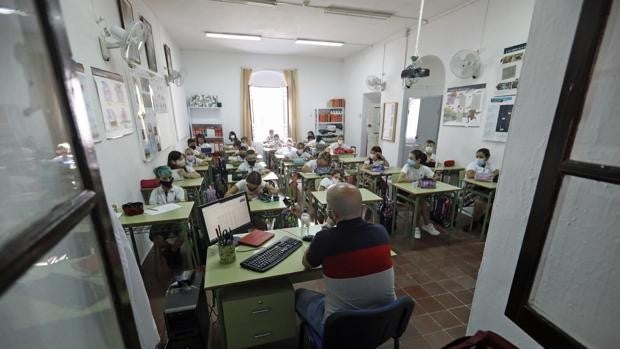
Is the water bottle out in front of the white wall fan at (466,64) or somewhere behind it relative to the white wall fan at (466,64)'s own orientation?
in front

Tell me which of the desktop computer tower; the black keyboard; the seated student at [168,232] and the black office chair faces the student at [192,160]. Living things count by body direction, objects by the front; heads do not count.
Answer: the black office chair

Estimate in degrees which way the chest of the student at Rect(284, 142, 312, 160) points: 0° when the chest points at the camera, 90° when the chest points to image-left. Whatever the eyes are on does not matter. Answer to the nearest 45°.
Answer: approximately 0°

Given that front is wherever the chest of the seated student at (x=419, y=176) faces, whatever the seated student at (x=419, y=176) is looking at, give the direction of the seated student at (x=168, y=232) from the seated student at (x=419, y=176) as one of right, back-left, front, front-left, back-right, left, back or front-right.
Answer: front-right

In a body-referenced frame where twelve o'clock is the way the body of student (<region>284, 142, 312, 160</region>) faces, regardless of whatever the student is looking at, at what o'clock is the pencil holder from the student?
The pencil holder is roughly at 12 o'clock from the student.

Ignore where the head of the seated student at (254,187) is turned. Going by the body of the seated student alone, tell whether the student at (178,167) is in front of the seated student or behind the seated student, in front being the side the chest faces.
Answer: behind

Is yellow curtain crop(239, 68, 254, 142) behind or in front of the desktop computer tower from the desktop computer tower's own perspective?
behind

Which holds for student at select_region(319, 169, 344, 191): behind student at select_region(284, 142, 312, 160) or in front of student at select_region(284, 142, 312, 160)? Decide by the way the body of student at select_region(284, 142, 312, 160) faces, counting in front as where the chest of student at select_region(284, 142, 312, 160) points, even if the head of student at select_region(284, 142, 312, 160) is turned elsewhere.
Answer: in front

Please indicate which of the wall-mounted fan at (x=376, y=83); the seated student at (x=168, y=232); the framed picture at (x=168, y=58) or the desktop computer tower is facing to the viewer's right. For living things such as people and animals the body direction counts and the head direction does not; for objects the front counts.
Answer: the framed picture
